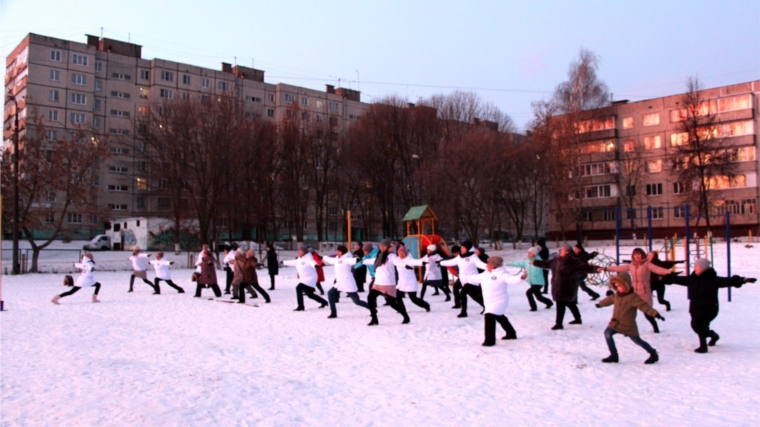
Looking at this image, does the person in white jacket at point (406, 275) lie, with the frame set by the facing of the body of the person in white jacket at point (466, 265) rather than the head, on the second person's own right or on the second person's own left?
on the second person's own right

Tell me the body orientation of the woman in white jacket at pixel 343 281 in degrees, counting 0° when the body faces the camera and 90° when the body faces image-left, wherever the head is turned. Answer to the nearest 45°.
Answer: approximately 45°

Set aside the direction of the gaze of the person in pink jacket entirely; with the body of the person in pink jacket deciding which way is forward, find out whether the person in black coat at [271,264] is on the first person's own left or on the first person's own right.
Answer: on the first person's own right

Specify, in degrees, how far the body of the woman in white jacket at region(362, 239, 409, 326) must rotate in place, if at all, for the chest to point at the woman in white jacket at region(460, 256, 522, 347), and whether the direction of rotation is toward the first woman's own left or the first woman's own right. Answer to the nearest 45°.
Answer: approximately 90° to the first woman's own left

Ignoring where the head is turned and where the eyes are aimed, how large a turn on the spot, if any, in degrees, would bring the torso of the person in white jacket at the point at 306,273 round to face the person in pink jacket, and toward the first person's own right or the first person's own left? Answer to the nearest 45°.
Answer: approximately 90° to the first person's own left

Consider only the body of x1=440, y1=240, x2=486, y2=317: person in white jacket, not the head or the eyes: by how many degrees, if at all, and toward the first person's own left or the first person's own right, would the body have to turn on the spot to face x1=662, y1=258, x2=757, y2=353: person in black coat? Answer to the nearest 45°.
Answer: approximately 90° to the first person's own left

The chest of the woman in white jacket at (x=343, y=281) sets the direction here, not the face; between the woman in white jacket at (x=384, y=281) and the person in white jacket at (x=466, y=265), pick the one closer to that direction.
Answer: the woman in white jacket

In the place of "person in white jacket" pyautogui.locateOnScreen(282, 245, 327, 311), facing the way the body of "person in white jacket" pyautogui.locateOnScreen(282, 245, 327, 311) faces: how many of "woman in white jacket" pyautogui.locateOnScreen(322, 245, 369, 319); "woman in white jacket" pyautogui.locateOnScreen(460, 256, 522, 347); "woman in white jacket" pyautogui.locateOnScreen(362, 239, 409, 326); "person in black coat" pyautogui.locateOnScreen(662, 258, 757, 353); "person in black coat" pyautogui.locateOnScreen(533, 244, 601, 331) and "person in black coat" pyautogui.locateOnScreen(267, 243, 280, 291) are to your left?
5

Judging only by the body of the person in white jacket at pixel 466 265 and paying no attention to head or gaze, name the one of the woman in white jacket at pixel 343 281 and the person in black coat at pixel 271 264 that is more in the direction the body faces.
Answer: the woman in white jacket

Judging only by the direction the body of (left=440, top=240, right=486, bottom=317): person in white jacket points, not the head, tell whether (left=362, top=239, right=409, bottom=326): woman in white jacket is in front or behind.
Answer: in front

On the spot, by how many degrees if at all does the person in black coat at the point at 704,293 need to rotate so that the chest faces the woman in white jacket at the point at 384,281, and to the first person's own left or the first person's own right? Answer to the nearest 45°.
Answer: approximately 45° to the first person's own right

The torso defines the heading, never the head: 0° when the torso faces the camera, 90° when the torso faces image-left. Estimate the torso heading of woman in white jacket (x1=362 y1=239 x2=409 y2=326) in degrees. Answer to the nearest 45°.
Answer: approximately 45°

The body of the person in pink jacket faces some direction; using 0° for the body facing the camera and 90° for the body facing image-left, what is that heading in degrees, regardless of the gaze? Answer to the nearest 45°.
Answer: approximately 45°
